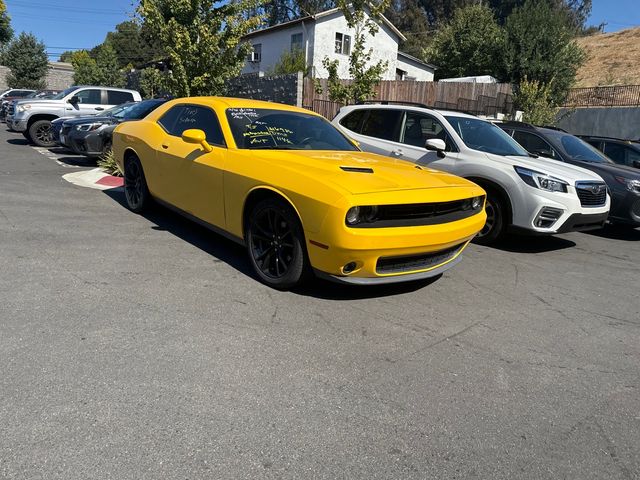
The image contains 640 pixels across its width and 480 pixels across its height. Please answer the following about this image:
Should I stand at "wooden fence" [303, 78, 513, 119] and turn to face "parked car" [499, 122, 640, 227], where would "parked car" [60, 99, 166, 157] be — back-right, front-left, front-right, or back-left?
front-right

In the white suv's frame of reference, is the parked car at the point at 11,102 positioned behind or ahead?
behind

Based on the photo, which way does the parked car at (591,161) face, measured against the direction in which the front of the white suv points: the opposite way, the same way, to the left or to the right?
the same way

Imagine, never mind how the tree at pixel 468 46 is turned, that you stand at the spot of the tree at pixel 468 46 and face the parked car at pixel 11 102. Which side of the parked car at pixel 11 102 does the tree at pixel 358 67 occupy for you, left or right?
left

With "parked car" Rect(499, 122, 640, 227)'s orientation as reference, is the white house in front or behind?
behind

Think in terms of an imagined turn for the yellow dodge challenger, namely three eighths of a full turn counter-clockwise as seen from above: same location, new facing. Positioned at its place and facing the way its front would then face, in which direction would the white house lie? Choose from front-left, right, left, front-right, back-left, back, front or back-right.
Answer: front

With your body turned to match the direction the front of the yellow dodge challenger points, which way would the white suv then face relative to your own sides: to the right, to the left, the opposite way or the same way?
the same way

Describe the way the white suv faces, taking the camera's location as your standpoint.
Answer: facing the viewer and to the right of the viewer

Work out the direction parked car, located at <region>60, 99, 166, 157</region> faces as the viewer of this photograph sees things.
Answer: facing the viewer and to the left of the viewer

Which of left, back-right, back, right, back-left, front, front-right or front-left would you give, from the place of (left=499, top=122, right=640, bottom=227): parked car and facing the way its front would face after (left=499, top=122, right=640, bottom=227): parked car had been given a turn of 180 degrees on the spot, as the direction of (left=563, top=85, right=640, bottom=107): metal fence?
front-right

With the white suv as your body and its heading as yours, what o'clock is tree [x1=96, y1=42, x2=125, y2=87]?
The tree is roughly at 6 o'clock from the white suv.

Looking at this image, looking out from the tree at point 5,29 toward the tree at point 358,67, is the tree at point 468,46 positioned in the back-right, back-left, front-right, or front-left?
front-left

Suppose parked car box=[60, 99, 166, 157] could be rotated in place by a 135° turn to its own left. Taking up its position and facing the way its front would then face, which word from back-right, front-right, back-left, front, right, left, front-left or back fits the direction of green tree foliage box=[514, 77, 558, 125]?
front

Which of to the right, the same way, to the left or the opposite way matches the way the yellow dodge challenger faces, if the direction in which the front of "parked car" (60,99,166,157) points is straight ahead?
to the left

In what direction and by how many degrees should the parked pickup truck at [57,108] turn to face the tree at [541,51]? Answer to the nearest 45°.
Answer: approximately 135° to its left

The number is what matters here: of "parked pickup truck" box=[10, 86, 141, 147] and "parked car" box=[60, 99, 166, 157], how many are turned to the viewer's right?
0

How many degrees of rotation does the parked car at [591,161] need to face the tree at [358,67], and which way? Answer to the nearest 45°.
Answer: approximately 180°

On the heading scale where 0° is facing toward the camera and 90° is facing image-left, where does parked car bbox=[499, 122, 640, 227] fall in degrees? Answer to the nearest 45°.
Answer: approximately 315°

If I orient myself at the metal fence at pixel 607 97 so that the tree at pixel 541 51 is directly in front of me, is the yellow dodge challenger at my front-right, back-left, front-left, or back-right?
back-left
